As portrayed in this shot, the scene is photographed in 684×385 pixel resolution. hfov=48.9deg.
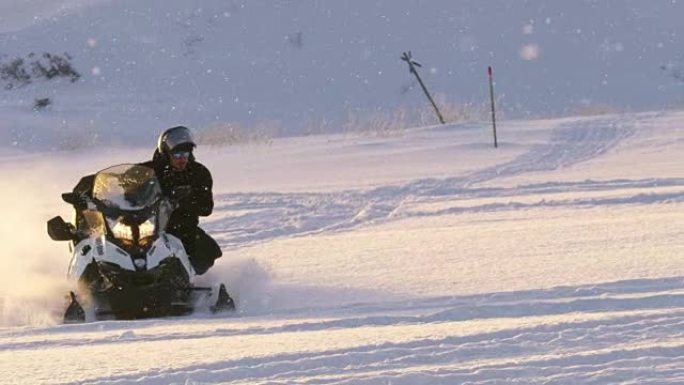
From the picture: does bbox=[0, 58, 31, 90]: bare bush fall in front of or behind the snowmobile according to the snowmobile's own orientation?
behind

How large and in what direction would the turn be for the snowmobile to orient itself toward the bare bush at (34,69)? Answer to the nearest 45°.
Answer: approximately 180°

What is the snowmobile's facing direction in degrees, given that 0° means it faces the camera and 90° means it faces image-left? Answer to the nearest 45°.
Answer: approximately 0°

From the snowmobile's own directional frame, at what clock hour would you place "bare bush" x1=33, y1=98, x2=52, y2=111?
The bare bush is roughly at 6 o'clock from the snowmobile.
